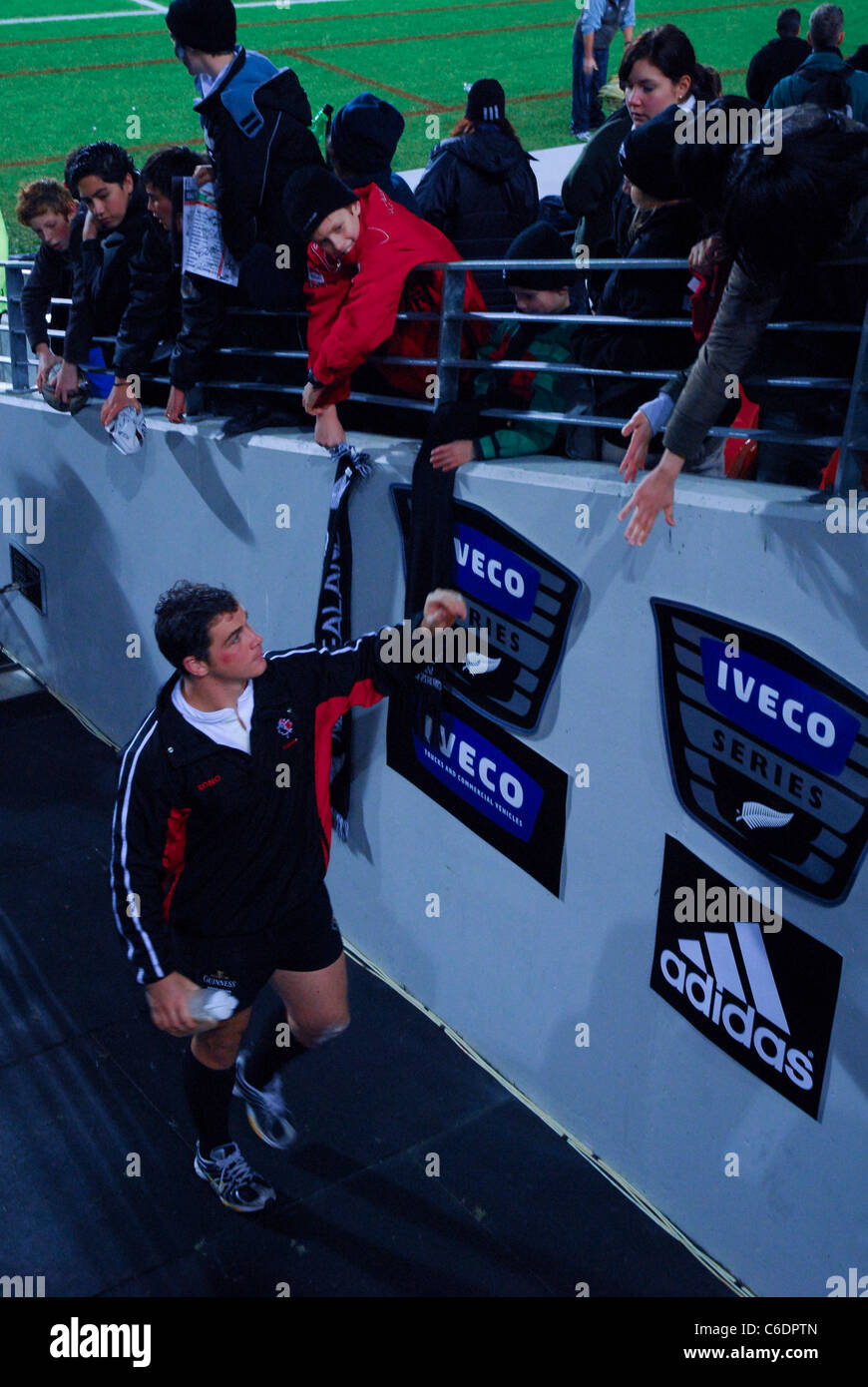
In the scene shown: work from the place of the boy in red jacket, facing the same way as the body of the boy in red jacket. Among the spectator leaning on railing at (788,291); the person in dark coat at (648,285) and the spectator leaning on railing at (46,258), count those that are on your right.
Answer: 1

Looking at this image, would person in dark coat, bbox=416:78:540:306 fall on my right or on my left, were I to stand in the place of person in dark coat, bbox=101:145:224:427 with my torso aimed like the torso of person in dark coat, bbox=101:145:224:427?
on my left

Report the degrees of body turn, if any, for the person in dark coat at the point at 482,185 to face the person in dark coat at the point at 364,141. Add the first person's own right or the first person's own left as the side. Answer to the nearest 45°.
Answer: approximately 135° to the first person's own left

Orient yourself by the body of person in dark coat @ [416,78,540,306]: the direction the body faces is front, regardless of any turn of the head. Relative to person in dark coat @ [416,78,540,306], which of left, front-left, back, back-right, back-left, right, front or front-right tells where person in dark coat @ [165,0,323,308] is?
back-left

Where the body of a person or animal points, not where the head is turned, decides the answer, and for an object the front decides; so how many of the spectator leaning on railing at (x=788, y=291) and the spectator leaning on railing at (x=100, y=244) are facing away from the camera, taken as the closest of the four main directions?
0

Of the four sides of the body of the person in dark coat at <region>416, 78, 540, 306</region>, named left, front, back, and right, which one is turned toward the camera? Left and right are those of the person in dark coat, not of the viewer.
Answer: back

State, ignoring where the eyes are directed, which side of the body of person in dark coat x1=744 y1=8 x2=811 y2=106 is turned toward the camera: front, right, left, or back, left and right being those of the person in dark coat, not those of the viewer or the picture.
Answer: back

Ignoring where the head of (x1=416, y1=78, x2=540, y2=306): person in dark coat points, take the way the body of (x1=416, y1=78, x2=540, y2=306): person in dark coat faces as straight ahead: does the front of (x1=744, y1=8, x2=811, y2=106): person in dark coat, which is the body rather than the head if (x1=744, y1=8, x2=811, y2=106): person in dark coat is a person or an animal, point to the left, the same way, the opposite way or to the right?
the same way

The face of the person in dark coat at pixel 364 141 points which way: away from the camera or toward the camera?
away from the camera

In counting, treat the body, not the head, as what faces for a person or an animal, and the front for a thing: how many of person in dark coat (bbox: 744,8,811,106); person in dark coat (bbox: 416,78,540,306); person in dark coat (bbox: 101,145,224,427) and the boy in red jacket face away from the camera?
2

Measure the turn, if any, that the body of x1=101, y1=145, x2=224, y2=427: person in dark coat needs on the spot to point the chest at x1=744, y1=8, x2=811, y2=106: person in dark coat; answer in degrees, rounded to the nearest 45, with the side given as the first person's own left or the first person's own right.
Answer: approximately 135° to the first person's own left

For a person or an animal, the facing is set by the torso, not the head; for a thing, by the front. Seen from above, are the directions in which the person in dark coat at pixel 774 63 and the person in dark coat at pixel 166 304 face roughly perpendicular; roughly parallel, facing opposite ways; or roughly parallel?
roughly parallel, facing opposite ways

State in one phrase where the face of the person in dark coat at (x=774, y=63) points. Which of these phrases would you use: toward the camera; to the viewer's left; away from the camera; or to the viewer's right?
away from the camera

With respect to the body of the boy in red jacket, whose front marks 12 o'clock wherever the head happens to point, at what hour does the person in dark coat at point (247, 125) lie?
The person in dark coat is roughly at 3 o'clock from the boy in red jacket.

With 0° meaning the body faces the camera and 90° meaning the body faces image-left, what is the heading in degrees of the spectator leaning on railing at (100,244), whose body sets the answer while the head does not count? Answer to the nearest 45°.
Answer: approximately 45°

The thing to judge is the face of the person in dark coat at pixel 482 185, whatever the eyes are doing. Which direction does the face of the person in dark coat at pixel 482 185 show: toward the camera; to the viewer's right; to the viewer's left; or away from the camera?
away from the camera

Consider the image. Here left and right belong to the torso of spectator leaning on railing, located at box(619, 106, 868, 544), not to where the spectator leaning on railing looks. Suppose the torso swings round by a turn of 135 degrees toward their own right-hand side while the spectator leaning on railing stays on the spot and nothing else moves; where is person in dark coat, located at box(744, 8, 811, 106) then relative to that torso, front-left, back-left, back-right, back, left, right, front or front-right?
front

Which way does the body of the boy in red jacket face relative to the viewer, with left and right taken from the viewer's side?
facing the viewer and to the left of the viewer
